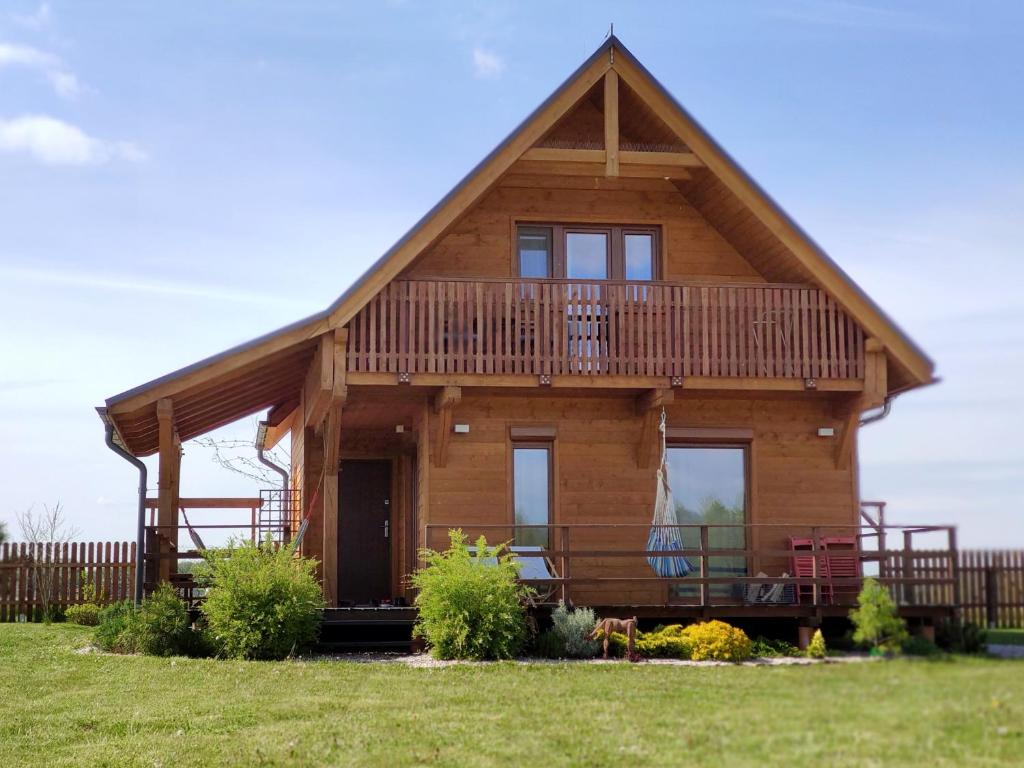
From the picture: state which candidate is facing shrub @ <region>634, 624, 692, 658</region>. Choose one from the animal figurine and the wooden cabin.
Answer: the wooden cabin

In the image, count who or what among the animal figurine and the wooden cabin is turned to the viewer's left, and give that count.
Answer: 1

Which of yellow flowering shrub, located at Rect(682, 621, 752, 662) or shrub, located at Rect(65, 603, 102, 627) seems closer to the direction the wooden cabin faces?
the yellow flowering shrub

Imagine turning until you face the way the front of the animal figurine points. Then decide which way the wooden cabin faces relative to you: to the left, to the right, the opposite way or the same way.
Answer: to the left

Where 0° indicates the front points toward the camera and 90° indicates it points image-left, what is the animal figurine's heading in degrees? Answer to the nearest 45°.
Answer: approximately 90°

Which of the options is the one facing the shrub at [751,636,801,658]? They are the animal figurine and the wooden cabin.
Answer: the wooden cabin

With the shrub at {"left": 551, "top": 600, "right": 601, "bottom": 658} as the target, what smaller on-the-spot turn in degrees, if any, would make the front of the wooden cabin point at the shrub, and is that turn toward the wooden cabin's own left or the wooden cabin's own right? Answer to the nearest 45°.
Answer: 0° — it already faces it

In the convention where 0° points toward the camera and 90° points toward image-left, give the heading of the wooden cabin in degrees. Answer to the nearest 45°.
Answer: approximately 0°

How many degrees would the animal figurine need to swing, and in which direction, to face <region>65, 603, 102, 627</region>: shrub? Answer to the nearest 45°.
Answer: approximately 45° to its right
